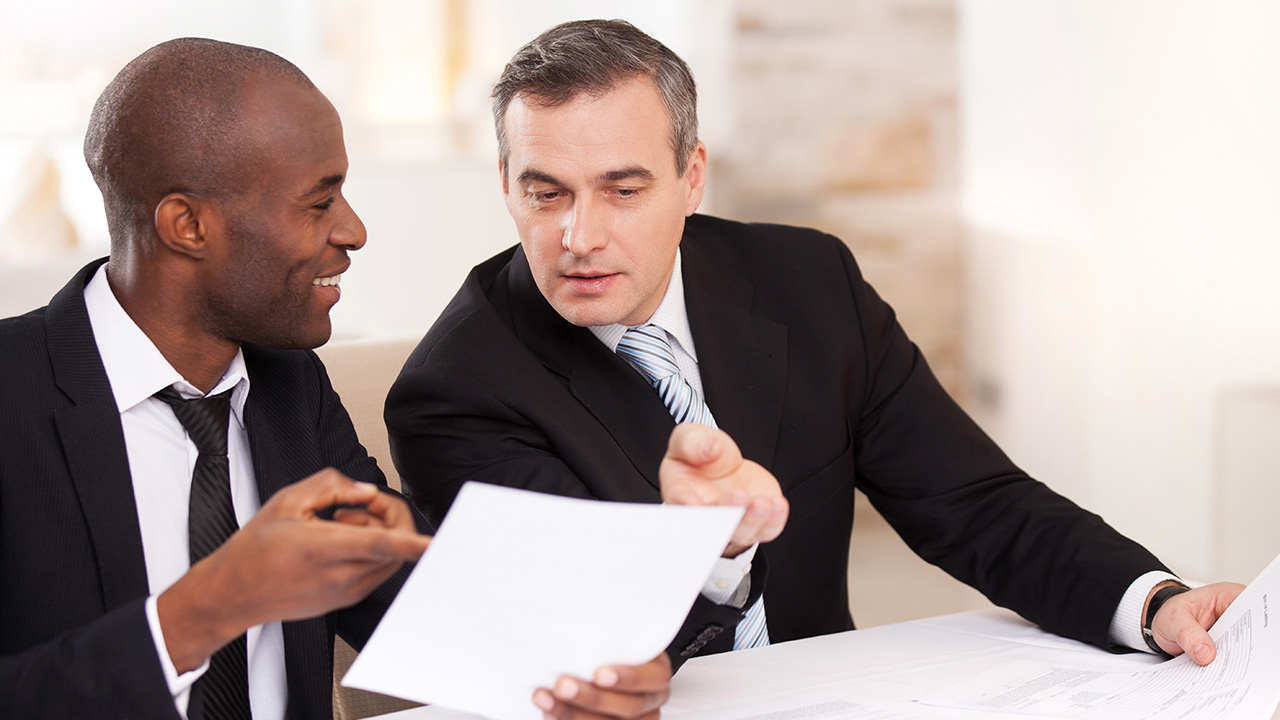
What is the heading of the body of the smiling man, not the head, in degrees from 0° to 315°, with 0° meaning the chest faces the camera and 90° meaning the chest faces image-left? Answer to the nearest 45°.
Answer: approximately 315°

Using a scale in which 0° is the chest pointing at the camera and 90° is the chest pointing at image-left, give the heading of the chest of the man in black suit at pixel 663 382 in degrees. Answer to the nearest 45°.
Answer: approximately 0°

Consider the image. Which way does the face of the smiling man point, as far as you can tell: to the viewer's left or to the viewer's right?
to the viewer's right

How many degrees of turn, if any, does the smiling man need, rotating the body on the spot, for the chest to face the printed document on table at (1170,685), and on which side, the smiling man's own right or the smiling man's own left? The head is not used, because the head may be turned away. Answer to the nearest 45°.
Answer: approximately 45° to the smiling man's own left
